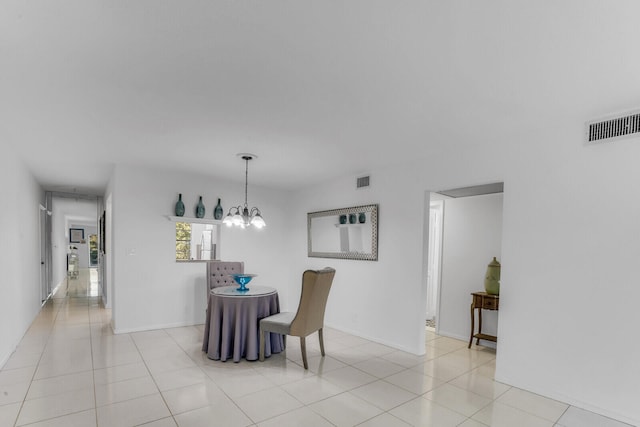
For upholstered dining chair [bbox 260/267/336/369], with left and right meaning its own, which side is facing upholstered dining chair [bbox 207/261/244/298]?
front

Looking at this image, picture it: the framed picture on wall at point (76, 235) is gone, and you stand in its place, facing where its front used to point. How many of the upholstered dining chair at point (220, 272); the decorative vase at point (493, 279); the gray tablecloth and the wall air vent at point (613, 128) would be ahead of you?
4

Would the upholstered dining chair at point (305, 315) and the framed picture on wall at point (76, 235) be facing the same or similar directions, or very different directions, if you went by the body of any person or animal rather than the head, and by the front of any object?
very different directions

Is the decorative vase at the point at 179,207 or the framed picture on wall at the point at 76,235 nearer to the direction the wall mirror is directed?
the decorative vase

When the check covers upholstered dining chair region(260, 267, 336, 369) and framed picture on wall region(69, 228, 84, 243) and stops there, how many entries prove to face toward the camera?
1

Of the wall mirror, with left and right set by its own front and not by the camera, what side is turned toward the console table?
left

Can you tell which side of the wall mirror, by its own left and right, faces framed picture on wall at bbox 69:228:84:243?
right

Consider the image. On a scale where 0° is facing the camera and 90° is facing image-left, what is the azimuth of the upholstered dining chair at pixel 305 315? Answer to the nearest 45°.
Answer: approximately 135°

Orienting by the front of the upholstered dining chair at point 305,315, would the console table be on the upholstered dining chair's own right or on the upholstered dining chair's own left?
on the upholstered dining chair's own right

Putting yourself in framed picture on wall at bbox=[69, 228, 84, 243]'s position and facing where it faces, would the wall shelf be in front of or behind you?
in front

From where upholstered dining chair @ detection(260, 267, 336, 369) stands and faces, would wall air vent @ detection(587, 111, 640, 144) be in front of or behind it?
behind
